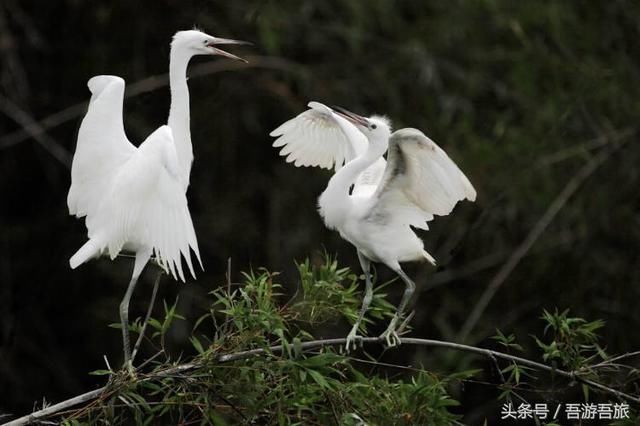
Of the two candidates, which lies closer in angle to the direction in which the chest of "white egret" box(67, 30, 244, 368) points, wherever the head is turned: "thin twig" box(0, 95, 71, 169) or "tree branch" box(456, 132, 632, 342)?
the tree branch

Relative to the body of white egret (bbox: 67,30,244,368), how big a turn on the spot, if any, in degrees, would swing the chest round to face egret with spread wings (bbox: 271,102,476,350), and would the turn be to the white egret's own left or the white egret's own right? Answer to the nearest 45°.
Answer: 0° — it already faces it

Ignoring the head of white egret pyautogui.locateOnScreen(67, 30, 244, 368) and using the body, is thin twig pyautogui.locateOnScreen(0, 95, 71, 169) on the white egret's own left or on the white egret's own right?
on the white egret's own left

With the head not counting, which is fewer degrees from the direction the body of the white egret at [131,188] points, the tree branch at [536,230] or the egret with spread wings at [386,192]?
the egret with spread wings

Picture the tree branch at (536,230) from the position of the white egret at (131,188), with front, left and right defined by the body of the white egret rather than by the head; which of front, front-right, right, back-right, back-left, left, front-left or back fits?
front-left

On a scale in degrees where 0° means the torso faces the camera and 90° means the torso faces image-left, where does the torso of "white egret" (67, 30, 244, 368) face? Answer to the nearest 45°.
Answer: approximately 270°
